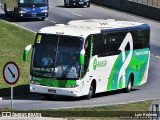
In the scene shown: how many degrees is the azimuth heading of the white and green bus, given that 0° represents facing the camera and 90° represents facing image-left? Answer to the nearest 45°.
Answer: approximately 45°
